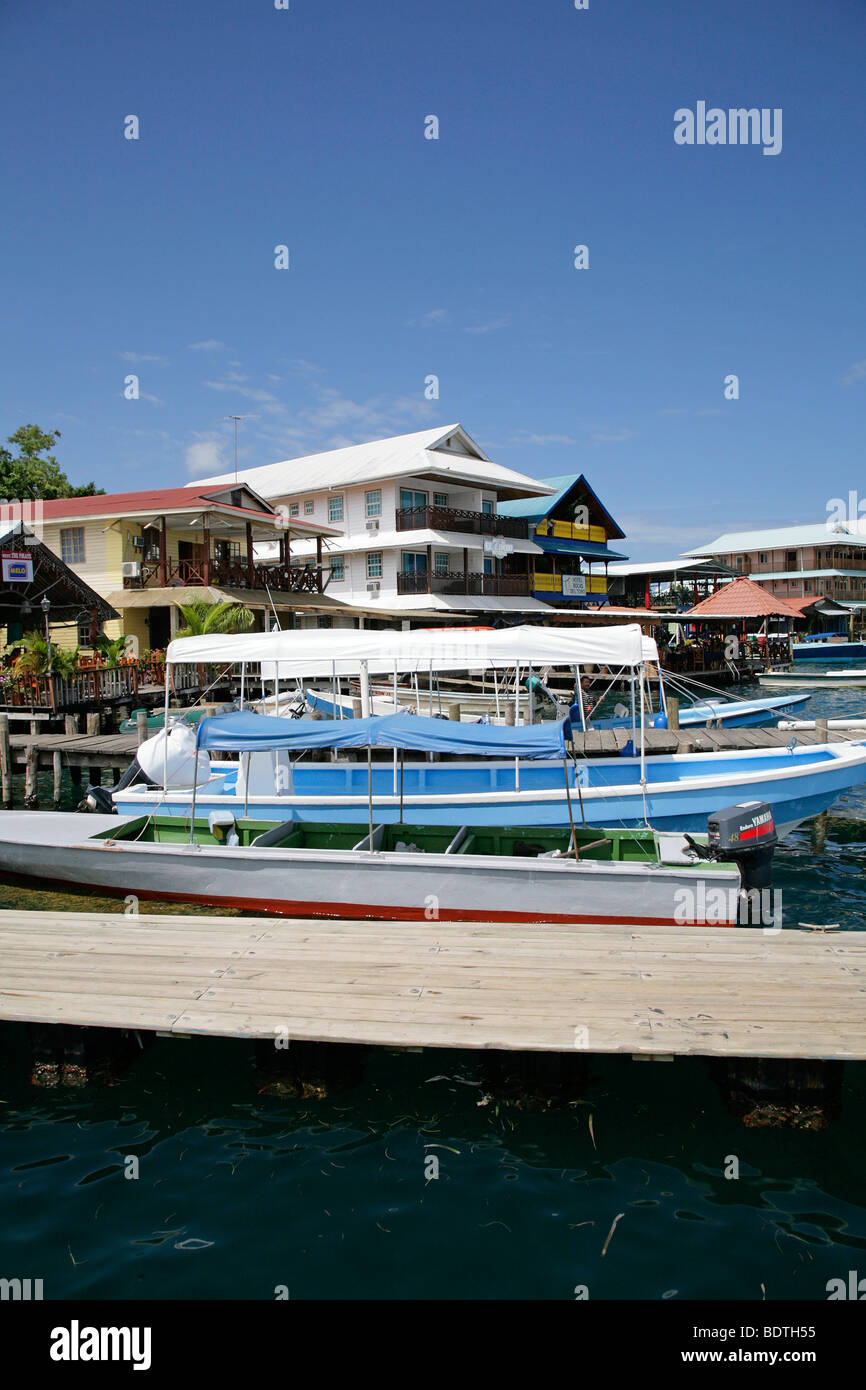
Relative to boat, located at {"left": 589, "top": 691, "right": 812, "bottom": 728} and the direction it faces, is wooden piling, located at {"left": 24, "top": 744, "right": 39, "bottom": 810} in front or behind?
behind

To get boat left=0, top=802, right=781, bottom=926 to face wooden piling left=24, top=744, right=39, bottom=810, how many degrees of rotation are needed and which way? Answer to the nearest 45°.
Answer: approximately 45° to its right

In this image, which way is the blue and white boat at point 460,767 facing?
to the viewer's right

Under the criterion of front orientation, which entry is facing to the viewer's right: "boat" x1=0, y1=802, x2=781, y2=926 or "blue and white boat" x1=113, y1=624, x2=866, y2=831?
the blue and white boat

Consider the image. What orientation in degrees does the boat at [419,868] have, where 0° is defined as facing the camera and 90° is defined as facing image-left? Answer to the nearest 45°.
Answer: approximately 90°

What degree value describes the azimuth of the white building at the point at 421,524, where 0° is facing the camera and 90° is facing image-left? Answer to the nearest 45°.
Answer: approximately 315°

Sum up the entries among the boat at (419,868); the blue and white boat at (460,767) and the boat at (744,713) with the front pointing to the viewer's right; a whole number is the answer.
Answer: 2

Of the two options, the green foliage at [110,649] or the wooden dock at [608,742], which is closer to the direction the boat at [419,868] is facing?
the green foliage

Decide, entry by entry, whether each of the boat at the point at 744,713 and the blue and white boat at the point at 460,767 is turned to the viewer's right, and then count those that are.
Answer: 2

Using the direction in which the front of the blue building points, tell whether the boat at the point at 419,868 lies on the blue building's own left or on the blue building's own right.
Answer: on the blue building's own right

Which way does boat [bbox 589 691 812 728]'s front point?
to the viewer's right
